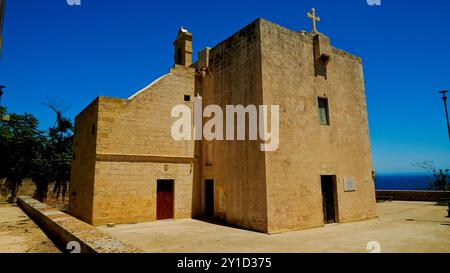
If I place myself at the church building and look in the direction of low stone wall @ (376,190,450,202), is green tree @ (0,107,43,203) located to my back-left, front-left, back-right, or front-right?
back-left

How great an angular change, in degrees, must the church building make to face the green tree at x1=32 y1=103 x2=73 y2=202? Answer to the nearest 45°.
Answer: approximately 180°

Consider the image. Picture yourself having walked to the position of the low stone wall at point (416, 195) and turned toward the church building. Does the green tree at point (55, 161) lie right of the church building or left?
right

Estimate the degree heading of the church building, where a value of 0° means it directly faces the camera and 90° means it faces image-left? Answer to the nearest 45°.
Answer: approximately 315°

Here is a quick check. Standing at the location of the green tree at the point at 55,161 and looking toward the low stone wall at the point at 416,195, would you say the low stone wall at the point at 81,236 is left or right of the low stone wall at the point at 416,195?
right

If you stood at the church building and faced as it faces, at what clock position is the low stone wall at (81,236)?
The low stone wall is roughly at 3 o'clock from the church building.

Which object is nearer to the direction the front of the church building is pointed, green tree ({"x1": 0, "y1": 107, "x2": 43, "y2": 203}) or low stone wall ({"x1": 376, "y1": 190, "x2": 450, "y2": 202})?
the low stone wall

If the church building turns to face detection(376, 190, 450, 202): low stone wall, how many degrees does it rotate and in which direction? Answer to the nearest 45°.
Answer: approximately 90° to its left

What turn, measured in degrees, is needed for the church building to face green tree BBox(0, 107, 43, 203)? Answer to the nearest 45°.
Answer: approximately 180°

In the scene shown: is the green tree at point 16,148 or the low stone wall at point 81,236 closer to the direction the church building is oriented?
the low stone wall

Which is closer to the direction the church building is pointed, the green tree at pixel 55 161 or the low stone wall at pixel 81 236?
the low stone wall
